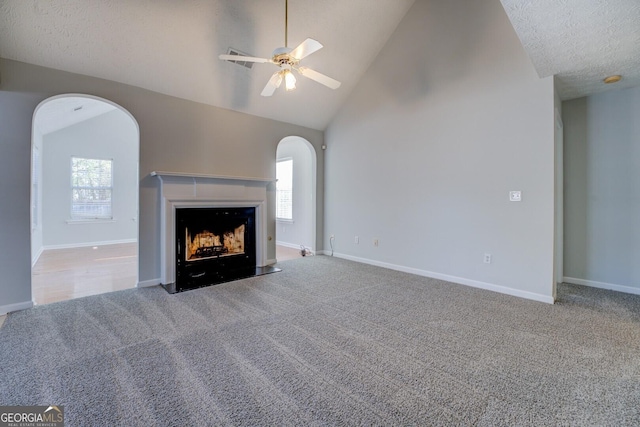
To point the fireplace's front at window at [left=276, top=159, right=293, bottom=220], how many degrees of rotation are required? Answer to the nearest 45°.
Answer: approximately 90° to its left

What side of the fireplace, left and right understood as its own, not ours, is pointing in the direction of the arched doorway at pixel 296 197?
left

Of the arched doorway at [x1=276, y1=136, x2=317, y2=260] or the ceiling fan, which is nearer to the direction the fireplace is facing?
the ceiling fan

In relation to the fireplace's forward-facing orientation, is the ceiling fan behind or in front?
in front

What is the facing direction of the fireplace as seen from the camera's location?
facing the viewer and to the right of the viewer

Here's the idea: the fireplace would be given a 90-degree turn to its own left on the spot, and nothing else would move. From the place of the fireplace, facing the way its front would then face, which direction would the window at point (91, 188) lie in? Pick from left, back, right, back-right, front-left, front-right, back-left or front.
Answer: left

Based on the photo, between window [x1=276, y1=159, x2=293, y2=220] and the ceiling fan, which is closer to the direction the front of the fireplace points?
the ceiling fan
